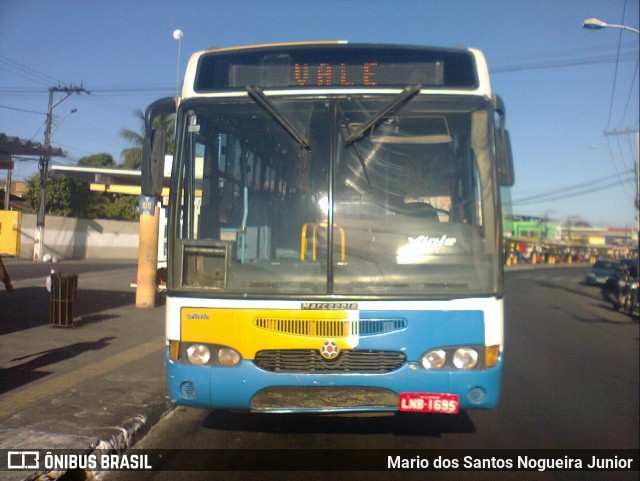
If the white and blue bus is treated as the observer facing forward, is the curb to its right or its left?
on its right

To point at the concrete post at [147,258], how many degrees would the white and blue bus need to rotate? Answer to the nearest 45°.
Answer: approximately 135° to its right

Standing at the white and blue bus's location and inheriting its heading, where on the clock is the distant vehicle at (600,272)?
The distant vehicle is roughly at 7 o'clock from the white and blue bus.

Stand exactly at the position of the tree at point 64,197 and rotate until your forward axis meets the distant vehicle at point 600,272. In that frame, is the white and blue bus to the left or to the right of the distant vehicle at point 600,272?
right

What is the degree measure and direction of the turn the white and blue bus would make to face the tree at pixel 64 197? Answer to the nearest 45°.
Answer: approximately 135° to its right

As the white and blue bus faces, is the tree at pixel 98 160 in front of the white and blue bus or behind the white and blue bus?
behind

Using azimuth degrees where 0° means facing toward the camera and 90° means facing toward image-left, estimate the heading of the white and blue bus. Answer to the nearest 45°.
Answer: approximately 0°

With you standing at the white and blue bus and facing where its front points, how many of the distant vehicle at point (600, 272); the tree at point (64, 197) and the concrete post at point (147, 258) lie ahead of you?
0

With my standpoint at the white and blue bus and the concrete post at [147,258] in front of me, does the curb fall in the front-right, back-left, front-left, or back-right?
front-left
